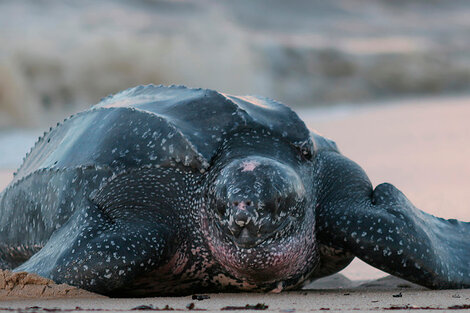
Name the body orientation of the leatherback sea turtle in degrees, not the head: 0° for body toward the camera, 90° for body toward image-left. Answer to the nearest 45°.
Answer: approximately 315°
